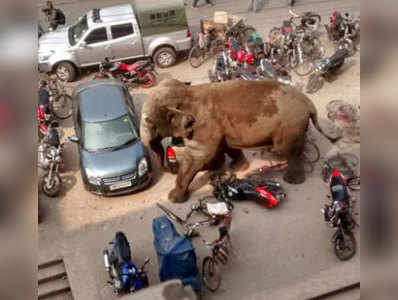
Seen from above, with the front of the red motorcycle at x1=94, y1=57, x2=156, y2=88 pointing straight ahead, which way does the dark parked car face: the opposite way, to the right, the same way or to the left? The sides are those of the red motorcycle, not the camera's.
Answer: to the left

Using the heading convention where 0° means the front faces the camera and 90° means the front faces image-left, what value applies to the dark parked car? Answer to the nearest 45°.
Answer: approximately 0°

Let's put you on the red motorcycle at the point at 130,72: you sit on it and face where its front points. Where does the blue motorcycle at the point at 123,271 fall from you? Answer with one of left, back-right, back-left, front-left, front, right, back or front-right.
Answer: left

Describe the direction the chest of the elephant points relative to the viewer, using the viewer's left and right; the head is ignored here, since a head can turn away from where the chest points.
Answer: facing to the left of the viewer

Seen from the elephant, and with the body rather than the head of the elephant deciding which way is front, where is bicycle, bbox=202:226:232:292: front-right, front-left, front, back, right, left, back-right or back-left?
left

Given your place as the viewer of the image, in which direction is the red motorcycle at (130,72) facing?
facing to the left of the viewer

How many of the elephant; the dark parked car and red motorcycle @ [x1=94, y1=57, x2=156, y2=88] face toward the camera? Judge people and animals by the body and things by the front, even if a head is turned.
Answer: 1

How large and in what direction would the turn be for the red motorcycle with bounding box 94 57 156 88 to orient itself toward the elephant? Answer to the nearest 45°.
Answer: approximately 90° to its left

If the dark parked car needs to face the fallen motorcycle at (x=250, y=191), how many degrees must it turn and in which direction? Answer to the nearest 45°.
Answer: approximately 45° to its left

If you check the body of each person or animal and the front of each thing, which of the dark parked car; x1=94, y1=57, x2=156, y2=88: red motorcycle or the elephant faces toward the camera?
the dark parked car

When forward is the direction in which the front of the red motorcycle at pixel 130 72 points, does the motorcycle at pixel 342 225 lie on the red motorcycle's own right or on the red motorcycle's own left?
on the red motorcycle's own left
